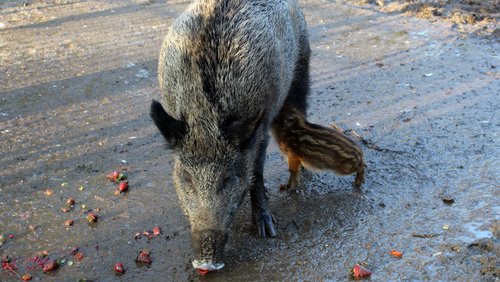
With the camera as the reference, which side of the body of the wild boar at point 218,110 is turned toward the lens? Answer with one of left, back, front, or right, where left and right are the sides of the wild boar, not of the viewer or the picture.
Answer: front

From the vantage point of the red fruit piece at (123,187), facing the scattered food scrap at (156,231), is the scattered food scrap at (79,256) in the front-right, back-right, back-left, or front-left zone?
front-right

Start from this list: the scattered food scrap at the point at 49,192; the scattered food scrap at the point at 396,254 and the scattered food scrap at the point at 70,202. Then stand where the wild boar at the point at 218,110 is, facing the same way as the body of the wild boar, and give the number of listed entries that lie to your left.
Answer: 1

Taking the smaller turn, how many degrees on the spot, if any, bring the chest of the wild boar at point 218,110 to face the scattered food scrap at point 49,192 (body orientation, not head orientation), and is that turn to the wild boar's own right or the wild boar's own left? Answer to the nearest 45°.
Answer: approximately 135° to the wild boar's own right

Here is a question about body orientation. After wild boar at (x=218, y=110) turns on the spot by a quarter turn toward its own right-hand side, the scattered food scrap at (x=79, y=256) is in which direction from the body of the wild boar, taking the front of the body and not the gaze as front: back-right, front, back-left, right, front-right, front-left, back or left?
front

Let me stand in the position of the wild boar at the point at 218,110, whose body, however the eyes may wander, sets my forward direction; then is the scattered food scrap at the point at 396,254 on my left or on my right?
on my left

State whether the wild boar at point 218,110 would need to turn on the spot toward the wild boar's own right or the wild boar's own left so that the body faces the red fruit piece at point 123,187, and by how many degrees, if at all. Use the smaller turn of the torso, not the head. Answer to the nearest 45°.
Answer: approximately 135° to the wild boar's own right

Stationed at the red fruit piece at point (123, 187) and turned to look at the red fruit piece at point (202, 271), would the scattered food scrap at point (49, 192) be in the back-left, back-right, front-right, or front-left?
back-right
